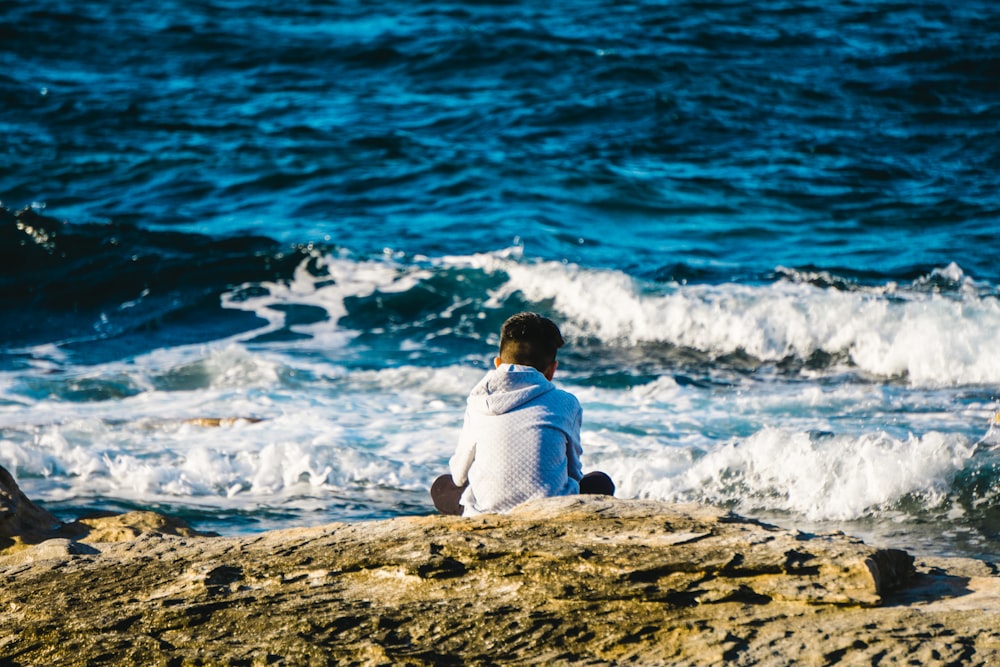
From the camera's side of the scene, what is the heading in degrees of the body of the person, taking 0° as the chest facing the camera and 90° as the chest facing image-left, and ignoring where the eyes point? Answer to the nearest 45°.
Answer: approximately 180°

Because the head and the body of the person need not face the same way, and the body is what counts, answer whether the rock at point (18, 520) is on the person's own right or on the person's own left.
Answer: on the person's own left
